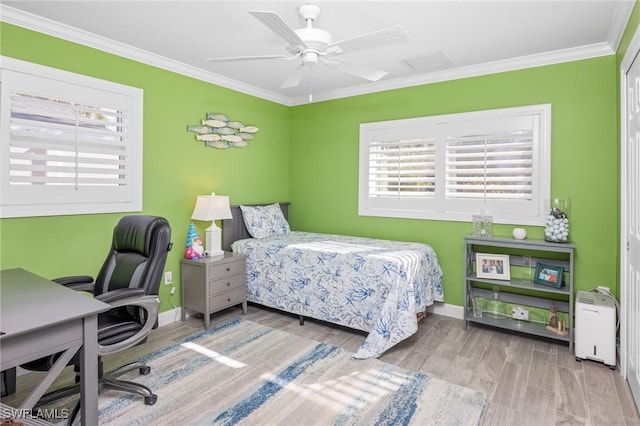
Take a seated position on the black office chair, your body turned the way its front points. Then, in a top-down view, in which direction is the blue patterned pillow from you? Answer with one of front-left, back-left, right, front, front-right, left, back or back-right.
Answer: back

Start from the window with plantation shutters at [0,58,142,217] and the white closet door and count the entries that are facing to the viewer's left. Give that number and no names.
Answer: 1

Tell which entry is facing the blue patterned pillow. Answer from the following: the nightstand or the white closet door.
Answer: the white closet door

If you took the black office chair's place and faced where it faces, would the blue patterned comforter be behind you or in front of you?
behind

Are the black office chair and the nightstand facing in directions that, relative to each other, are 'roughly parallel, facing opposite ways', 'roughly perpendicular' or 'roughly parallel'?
roughly perpendicular

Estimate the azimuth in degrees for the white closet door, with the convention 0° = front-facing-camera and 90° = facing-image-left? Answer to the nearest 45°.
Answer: approximately 90°

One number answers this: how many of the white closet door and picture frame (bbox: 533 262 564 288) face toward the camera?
1

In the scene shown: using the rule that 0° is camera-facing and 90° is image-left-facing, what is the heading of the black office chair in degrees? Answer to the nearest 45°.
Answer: approximately 45°

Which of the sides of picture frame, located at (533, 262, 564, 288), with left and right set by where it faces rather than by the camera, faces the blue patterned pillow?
right
